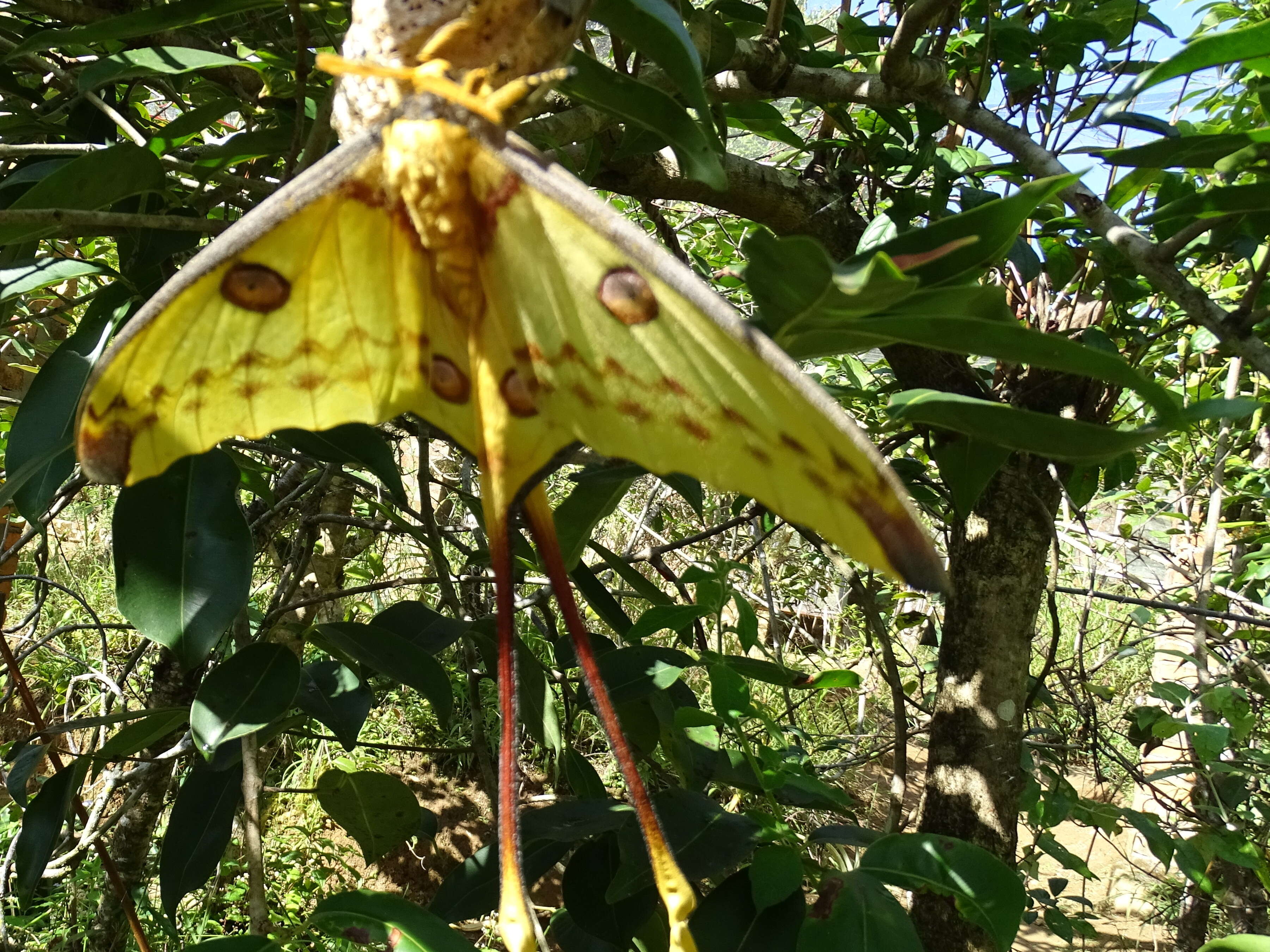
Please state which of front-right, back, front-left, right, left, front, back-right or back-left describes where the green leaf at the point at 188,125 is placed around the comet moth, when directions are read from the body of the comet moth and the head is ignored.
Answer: front-left
